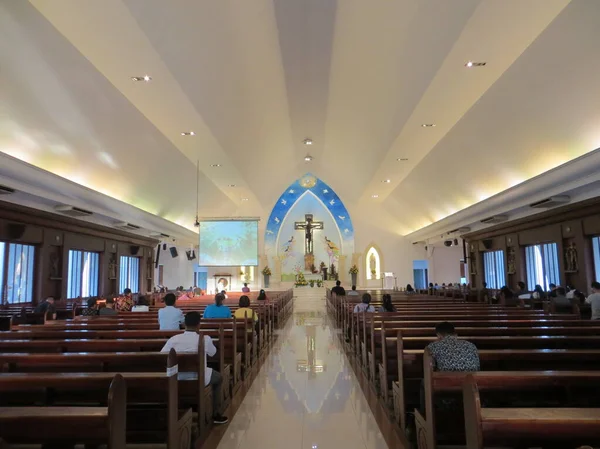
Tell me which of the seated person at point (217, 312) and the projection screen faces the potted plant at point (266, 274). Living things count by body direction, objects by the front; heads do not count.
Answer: the seated person

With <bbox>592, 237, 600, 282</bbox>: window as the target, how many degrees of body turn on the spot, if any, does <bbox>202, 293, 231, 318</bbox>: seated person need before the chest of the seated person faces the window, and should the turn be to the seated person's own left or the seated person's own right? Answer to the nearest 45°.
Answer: approximately 90° to the seated person's own right

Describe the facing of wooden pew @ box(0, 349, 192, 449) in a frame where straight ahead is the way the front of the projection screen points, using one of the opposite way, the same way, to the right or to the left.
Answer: the opposite way

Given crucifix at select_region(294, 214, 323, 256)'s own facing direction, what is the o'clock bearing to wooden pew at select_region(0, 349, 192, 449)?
The wooden pew is roughly at 12 o'clock from the crucifix.

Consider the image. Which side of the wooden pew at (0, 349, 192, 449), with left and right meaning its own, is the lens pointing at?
back

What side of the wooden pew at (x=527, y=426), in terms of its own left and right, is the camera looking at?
back

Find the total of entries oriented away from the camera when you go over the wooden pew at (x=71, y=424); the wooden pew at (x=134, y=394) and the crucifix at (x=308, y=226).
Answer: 2

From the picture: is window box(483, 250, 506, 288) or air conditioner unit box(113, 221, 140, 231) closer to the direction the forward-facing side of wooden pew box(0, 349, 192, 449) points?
the air conditioner unit

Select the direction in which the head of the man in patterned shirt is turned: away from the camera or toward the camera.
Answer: away from the camera

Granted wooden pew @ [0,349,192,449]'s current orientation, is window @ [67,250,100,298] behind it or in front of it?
in front

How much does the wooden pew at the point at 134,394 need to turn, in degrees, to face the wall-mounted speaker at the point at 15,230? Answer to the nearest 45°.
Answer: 0° — it already faces it

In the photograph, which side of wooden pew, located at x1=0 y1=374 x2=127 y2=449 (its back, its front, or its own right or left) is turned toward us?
back

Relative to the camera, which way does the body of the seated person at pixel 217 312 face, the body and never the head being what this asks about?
away from the camera

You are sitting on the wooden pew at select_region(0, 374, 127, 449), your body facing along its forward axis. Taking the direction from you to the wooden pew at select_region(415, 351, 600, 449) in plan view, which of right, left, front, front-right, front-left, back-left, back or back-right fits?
right

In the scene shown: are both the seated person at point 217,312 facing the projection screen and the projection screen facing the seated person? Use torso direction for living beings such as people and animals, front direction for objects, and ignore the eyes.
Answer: yes

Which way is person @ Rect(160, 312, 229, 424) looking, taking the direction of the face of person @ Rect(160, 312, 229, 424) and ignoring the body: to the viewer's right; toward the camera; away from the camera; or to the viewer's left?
away from the camera
